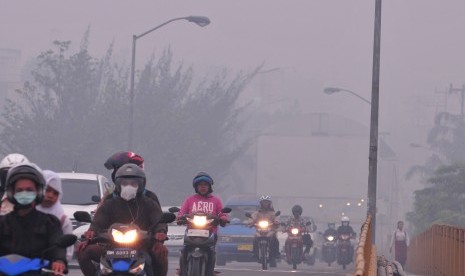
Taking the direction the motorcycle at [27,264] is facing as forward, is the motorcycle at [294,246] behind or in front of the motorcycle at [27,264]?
behind

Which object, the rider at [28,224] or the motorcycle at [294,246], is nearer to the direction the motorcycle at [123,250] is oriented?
the rider

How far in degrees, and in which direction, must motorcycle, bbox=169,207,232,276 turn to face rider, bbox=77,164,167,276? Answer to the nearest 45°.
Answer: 0° — it already faces them
